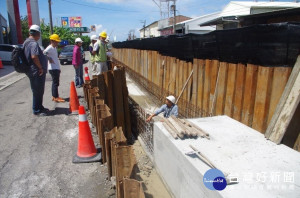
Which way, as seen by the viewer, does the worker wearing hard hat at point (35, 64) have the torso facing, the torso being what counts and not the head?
to the viewer's right

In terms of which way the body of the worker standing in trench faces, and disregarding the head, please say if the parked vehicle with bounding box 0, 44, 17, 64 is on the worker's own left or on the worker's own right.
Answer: on the worker's own right

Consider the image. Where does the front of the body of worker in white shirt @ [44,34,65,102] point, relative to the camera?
to the viewer's right

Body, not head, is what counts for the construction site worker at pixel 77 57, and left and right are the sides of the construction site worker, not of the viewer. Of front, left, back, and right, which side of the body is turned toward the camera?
right

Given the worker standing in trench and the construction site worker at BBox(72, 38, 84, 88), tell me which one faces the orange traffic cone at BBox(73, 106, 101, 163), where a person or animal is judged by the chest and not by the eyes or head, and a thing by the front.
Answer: the worker standing in trench

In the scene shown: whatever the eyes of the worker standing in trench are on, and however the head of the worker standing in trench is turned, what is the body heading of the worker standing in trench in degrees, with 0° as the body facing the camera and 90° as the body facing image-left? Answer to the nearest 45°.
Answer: approximately 45°

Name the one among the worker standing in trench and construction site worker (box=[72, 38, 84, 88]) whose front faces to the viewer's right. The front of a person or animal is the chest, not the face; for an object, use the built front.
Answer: the construction site worker

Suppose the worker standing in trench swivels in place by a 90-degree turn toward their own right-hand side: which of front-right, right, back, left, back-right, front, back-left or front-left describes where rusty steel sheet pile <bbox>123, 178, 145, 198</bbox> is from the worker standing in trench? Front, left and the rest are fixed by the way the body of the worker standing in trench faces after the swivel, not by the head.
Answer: back-left

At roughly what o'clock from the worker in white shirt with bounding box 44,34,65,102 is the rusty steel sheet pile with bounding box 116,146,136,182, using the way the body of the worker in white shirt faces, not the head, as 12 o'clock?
The rusty steel sheet pile is roughly at 3 o'clock from the worker in white shirt.

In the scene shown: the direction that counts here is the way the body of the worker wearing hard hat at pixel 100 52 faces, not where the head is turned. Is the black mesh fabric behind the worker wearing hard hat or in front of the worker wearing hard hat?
in front

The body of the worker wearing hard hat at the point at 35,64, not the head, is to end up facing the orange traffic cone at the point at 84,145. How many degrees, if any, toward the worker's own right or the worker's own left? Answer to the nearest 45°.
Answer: approximately 90° to the worker's own right

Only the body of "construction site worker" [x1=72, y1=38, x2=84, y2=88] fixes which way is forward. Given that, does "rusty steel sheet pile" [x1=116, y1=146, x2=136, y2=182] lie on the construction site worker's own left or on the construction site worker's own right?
on the construction site worker's own right

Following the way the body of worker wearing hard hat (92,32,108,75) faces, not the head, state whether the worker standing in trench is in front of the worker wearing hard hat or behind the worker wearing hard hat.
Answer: in front

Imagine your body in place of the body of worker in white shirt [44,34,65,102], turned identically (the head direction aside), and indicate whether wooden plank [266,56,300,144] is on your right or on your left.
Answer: on your right

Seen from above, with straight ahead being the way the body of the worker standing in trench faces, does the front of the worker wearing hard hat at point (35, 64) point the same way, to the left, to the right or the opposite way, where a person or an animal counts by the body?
the opposite way

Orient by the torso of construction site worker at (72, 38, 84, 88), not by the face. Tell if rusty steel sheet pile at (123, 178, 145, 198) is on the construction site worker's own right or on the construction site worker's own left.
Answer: on the construction site worker's own right

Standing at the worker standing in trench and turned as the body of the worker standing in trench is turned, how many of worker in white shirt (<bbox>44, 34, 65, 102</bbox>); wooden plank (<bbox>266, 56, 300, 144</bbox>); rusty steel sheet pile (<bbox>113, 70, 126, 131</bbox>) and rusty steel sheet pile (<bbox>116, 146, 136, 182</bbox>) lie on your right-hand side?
2
